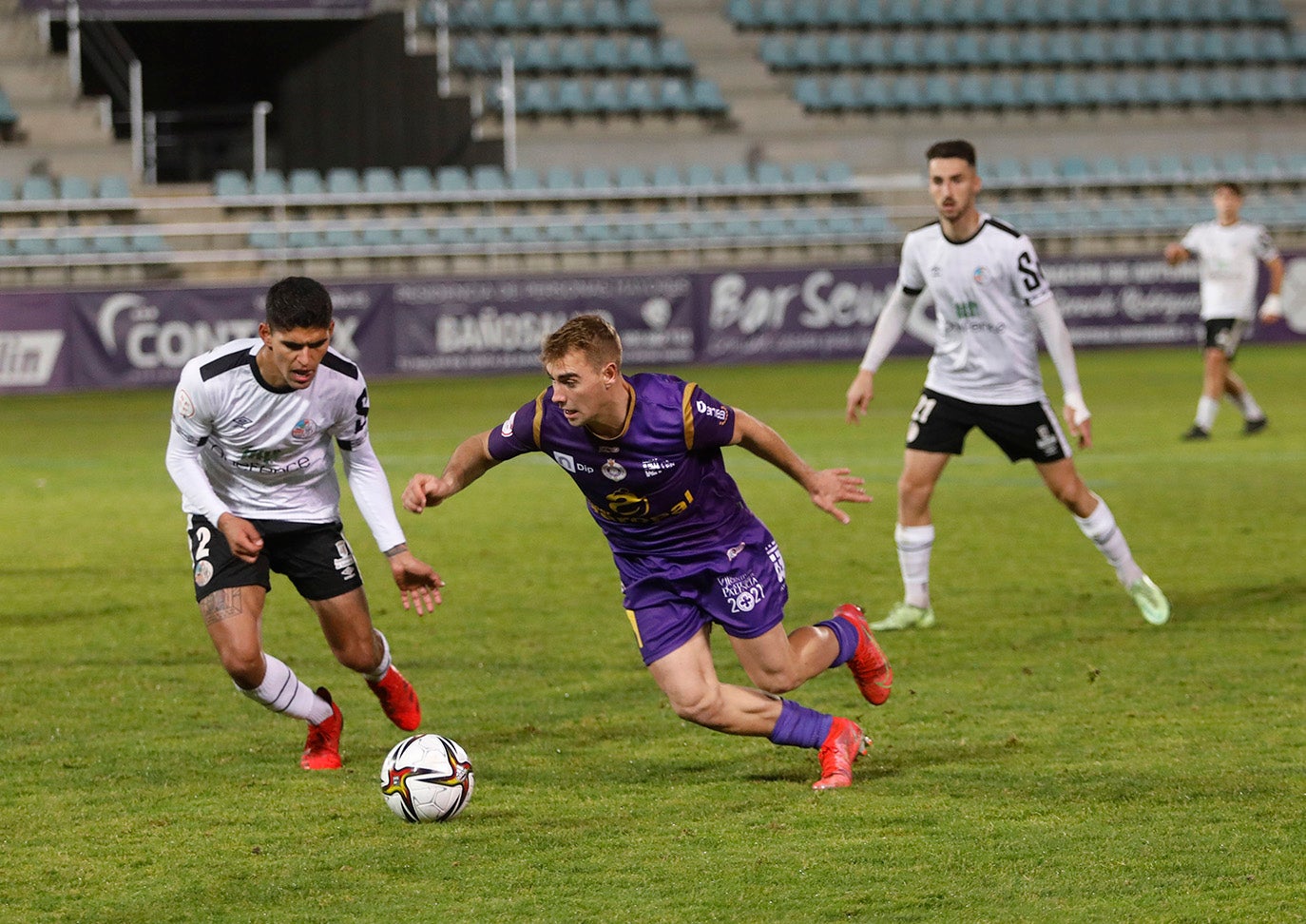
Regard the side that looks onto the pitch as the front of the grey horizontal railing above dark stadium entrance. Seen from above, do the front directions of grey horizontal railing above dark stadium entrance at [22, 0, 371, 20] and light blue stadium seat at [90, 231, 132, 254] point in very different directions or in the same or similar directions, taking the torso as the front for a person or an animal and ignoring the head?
same or similar directions

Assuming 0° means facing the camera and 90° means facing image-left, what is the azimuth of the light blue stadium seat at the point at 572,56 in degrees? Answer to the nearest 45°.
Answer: approximately 0°

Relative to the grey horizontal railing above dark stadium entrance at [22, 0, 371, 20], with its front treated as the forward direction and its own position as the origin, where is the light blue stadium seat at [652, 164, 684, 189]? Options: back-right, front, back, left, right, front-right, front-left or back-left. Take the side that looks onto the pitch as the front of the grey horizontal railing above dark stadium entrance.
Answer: left

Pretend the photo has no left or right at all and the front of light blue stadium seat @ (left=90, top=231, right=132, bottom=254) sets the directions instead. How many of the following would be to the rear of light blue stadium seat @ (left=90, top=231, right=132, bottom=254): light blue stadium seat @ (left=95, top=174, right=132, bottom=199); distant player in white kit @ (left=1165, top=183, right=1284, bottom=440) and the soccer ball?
1

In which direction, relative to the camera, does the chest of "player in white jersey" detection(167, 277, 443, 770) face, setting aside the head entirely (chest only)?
toward the camera

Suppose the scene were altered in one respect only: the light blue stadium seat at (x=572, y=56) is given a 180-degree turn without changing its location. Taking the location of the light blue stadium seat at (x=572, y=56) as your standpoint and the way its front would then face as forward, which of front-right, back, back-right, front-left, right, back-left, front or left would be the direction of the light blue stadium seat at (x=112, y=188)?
back-left

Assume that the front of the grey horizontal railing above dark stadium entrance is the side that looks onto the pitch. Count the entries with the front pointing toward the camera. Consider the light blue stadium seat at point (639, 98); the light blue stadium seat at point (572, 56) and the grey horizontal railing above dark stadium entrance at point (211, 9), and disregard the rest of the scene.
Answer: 3

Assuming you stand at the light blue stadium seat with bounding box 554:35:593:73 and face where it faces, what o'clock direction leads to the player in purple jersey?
The player in purple jersey is roughly at 12 o'clock from the light blue stadium seat.

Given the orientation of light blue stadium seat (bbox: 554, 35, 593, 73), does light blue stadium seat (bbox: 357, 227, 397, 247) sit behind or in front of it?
in front

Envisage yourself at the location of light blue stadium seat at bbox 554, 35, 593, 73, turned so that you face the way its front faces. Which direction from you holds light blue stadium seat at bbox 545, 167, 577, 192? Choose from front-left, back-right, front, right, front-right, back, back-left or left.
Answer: front

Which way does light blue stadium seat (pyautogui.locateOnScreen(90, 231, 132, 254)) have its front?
toward the camera

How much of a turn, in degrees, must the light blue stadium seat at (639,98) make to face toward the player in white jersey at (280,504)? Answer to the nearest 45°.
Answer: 0° — it already faces them

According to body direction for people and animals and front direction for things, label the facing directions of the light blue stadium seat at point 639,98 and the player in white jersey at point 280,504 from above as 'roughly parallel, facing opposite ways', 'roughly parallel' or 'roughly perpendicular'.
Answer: roughly parallel

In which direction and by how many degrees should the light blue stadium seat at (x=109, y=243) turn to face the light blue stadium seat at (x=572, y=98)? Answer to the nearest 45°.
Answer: approximately 135° to its left

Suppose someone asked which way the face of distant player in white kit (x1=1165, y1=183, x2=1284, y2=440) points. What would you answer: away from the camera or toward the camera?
toward the camera

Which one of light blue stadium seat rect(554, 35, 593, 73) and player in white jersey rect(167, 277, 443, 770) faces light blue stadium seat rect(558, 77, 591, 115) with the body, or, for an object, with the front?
light blue stadium seat rect(554, 35, 593, 73)
